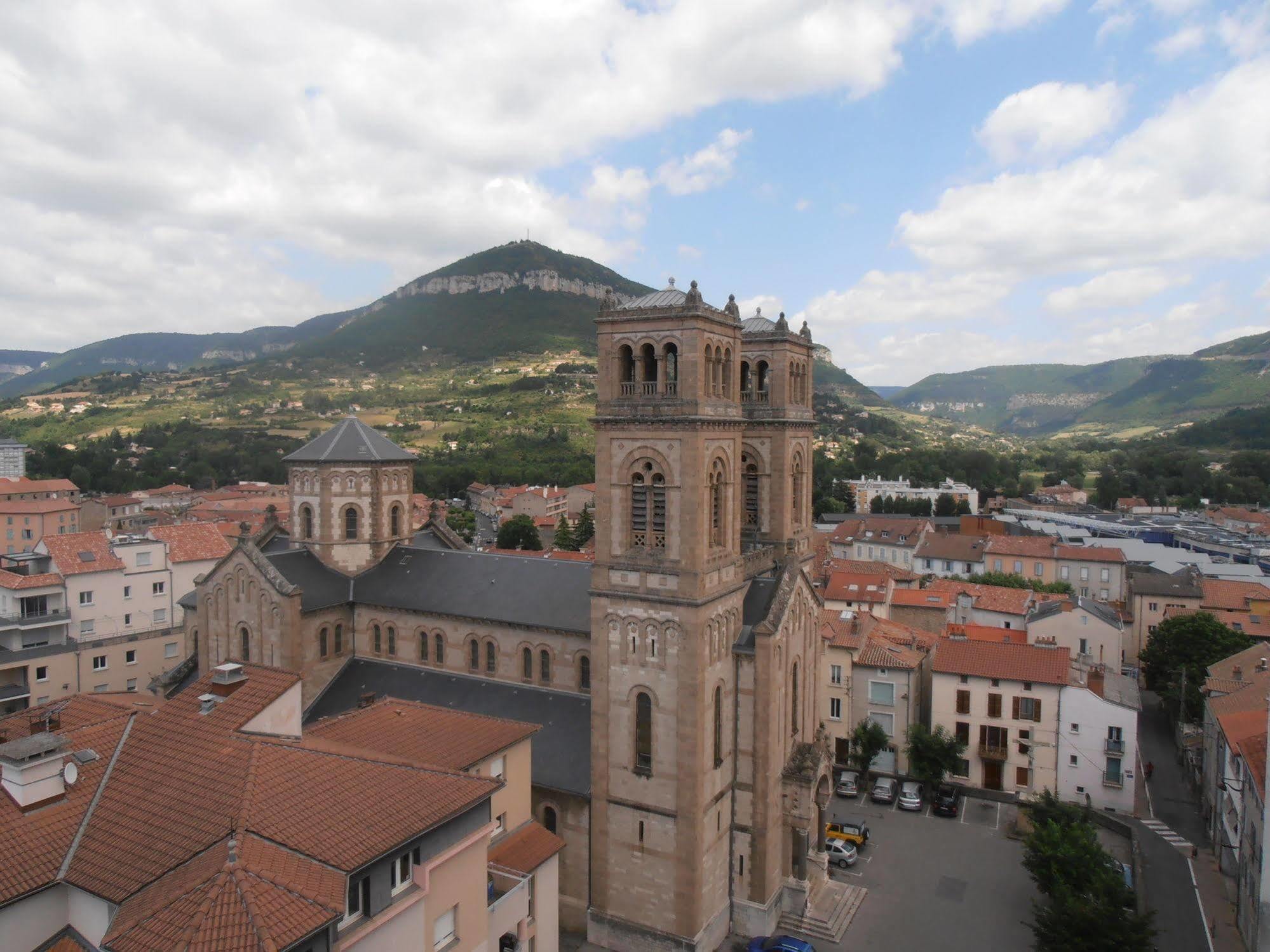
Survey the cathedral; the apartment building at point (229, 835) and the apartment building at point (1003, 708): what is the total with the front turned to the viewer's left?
0

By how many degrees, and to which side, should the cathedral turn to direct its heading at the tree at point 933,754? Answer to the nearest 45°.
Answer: approximately 90° to its left

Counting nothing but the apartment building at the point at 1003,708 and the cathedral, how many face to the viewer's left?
0

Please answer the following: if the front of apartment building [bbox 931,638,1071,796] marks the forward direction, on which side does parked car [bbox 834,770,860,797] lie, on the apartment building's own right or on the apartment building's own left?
on the apartment building's own right

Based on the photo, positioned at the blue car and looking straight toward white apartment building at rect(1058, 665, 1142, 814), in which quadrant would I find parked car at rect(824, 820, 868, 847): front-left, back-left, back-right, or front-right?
front-left

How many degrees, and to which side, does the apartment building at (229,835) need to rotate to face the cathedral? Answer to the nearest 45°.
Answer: approximately 90° to its left

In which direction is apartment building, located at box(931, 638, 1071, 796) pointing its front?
toward the camera

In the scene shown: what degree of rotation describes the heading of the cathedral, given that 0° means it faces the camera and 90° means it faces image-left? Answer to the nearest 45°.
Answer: approximately 315°

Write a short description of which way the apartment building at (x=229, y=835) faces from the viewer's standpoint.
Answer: facing the viewer and to the right of the viewer

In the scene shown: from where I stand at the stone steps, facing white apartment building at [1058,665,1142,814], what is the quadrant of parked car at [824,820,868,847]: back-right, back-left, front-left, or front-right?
front-left

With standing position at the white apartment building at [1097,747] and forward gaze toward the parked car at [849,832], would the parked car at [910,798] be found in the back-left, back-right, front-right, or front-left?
front-right
